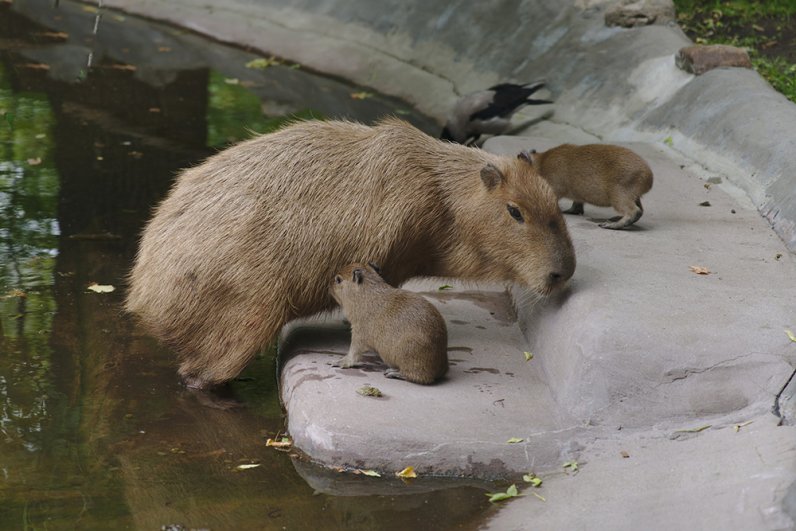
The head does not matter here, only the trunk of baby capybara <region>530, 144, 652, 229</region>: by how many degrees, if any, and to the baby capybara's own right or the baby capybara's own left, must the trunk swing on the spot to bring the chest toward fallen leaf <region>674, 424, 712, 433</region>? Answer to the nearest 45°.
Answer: approximately 90° to the baby capybara's own left

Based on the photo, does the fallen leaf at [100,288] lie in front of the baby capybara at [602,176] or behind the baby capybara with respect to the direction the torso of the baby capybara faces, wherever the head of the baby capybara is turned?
in front

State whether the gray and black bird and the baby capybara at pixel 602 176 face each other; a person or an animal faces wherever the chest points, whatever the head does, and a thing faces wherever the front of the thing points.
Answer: no

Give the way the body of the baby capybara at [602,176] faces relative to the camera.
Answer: to the viewer's left

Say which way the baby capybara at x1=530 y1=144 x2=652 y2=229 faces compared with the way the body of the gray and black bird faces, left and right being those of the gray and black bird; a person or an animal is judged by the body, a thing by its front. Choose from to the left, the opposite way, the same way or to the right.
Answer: the same way

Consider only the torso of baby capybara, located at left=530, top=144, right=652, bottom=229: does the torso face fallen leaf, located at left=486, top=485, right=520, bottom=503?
no

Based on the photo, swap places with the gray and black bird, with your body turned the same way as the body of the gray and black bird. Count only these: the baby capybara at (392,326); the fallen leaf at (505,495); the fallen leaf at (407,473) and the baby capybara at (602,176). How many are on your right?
0

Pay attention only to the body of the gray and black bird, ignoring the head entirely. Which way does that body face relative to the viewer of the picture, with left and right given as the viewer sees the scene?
facing to the left of the viewer

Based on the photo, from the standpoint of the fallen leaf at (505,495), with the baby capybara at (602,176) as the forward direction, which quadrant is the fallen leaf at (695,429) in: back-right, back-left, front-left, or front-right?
front-right

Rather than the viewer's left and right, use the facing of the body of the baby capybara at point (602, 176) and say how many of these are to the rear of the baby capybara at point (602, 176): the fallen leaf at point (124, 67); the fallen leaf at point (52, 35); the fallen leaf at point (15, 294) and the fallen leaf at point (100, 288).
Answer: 0

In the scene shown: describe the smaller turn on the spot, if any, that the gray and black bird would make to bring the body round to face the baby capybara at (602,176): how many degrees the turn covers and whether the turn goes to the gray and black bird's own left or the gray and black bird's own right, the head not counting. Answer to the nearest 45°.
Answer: approximately 90° to the gray and black bird's own left

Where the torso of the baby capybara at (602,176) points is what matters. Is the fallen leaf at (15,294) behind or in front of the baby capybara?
in front
